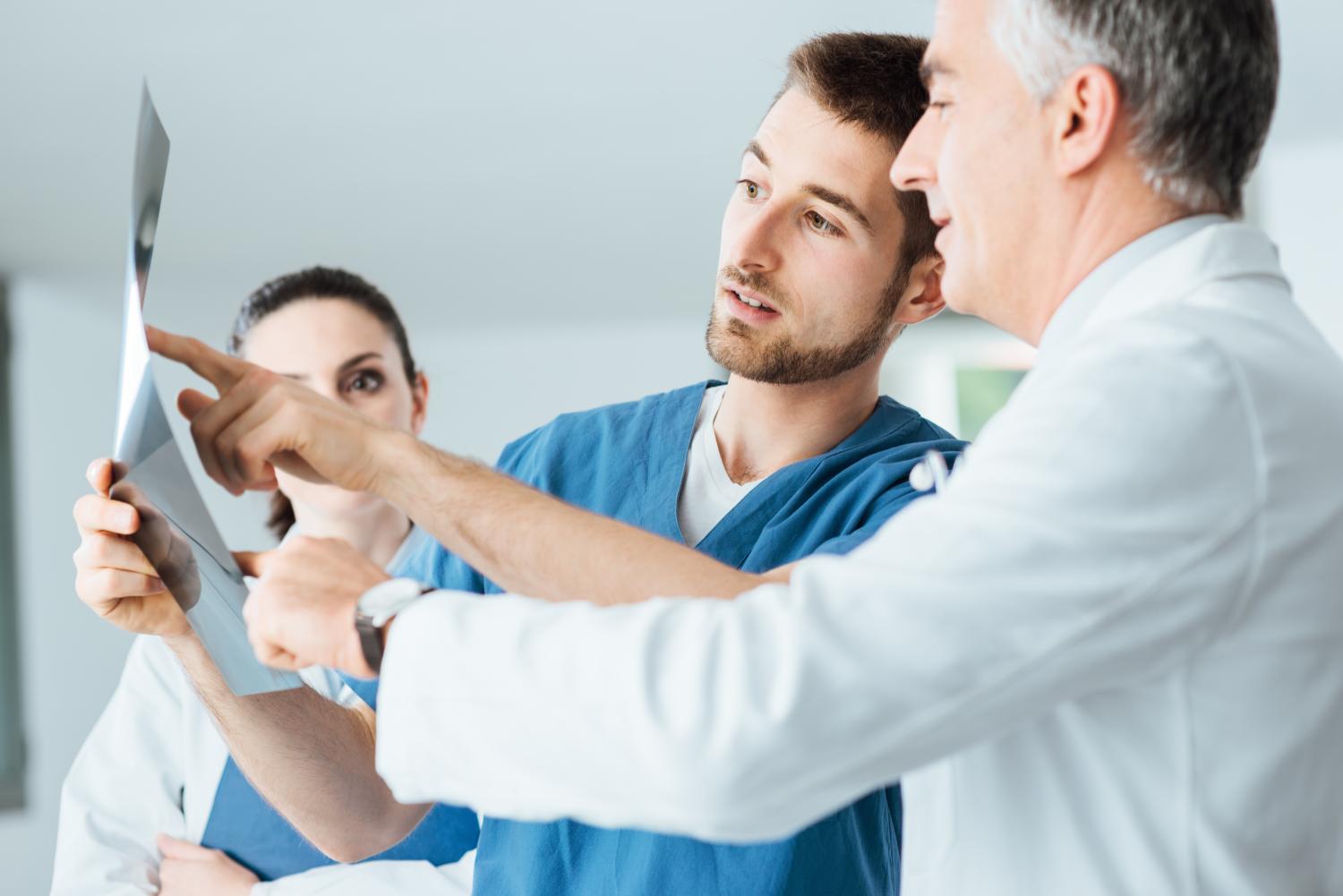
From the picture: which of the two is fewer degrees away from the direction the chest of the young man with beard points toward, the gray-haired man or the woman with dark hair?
the gray-haired man

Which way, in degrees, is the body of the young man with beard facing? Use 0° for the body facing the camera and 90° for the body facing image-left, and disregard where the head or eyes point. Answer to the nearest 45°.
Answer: approximately 45°

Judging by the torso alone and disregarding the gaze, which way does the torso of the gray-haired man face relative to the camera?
to the viewer's left

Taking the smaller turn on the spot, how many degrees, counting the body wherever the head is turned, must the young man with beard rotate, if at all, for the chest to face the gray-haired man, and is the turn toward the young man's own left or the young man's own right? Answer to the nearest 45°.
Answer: approximately 45° to the young man's own left
